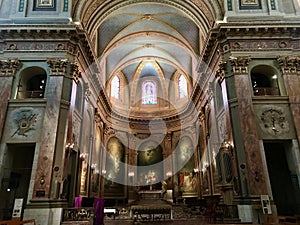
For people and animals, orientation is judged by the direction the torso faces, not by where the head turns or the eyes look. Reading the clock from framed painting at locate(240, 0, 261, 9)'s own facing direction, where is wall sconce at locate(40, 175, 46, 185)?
The wall sconce is roughly at 2 o'clock from the framed painting.

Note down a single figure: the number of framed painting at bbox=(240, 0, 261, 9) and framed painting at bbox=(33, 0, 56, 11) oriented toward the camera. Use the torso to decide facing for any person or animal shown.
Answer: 2

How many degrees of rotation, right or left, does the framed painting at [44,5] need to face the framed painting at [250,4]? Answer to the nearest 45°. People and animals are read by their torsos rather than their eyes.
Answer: approximately 45° to its left

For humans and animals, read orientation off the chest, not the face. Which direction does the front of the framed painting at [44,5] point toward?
toward the camera

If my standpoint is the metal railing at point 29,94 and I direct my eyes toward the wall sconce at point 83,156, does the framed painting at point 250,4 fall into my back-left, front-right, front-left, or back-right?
front-right

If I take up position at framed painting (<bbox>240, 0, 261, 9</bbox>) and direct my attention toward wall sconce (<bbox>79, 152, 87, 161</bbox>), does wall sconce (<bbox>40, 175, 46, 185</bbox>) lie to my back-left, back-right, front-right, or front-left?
front-left
